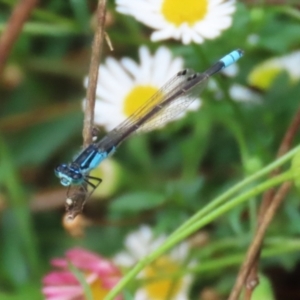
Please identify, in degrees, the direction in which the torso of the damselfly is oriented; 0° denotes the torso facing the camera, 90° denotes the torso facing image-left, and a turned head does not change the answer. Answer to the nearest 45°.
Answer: approximately 45°
